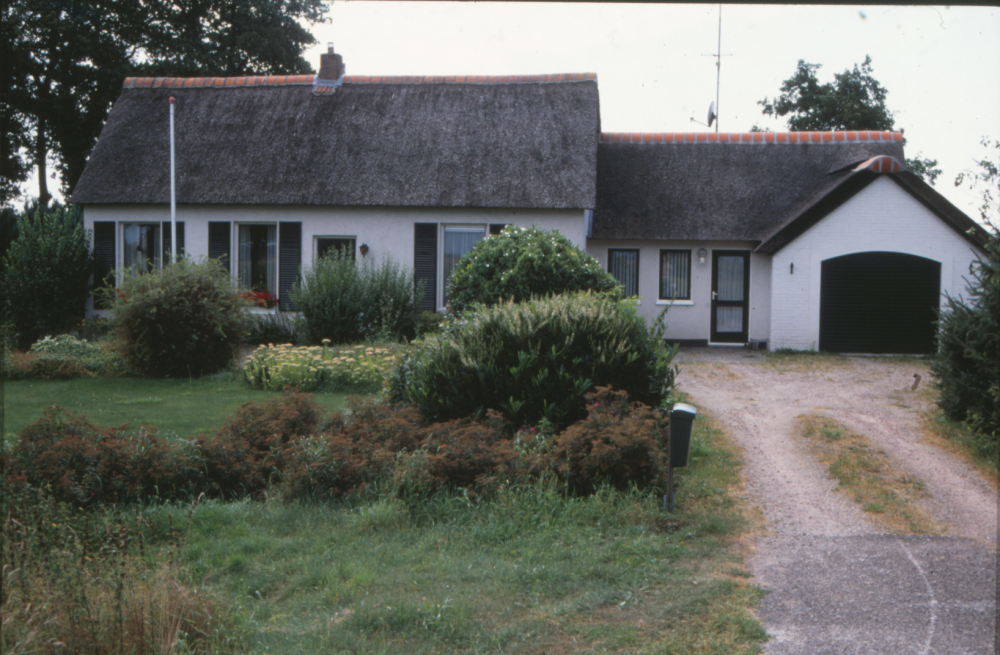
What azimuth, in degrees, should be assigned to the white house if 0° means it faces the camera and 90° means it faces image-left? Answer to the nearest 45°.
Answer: approximately 0°

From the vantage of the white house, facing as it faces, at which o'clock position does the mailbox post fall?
The mailbox post is roughly at 12 o'clock from the white house.

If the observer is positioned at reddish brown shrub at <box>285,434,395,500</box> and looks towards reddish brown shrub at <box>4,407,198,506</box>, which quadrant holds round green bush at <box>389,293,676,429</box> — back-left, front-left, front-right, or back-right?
back-right
